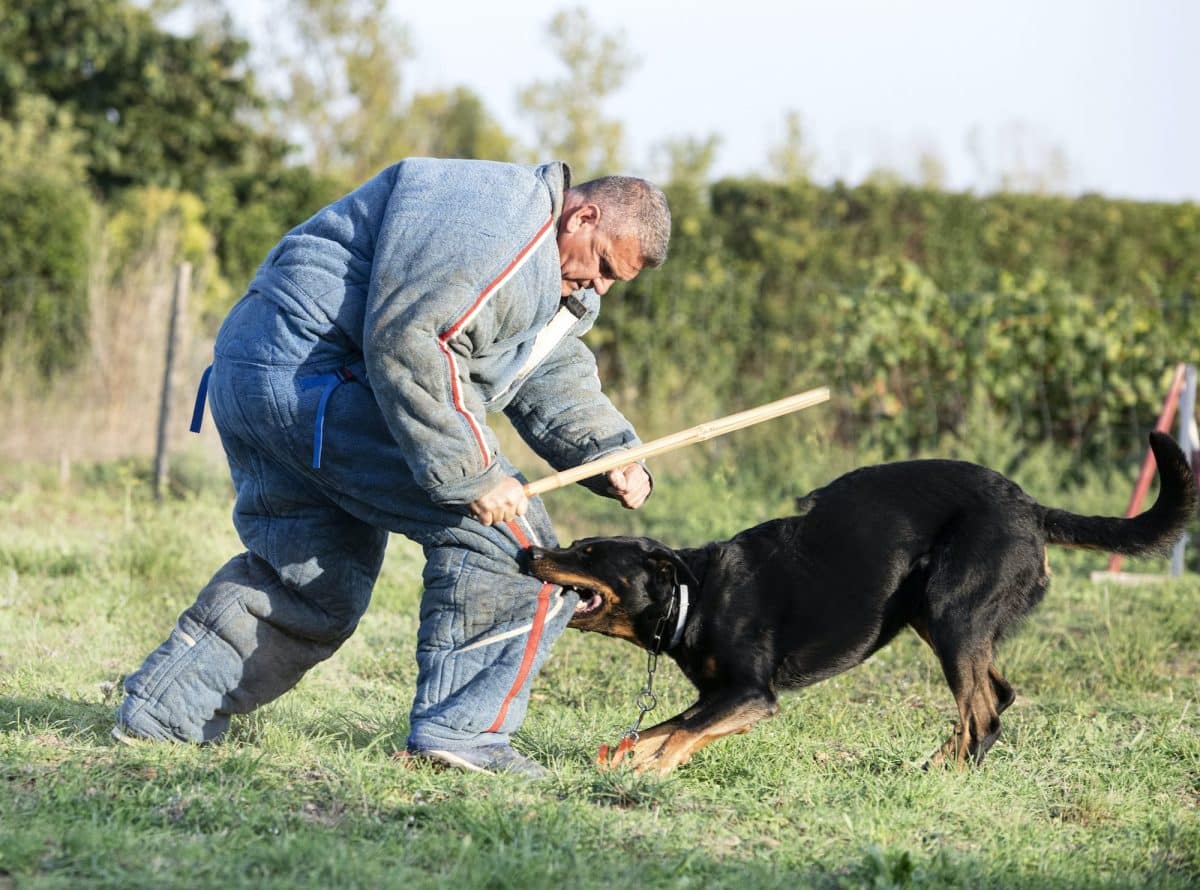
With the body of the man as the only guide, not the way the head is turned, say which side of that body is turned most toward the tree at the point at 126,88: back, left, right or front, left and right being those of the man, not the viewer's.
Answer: left

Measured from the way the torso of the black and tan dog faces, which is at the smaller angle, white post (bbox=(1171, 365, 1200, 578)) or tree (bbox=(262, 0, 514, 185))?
the tree

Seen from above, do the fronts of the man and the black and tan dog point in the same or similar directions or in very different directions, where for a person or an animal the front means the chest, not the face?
very different directions

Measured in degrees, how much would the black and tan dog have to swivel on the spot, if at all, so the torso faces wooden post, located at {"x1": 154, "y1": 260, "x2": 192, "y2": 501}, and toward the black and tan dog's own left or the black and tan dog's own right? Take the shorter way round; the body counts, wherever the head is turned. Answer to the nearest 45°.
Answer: approximately 45° to the black and tan dog's own right

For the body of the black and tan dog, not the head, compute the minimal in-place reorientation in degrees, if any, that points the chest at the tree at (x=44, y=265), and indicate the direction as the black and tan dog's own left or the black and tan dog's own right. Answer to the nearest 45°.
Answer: approximately 45° to the black and tan dog's own right

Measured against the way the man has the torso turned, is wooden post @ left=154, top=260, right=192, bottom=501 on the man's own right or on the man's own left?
on the man's own left

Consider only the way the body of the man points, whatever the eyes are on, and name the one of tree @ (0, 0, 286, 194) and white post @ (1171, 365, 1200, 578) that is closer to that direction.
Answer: the white post

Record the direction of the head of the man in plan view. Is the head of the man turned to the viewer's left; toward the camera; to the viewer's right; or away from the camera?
to the viewer's right

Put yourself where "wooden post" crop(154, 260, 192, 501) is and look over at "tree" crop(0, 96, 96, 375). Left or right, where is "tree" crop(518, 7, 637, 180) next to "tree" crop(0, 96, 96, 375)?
right

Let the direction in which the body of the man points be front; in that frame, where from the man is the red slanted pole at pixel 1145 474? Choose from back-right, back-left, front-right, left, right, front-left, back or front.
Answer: front-left

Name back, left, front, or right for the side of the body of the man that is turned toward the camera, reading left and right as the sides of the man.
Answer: right

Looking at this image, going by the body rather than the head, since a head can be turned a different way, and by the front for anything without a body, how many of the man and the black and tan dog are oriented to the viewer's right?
1

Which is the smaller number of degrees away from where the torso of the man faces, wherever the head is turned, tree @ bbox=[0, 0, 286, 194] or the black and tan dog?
the black and tan dog

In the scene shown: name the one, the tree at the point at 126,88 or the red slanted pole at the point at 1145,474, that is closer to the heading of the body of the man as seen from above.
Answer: the red slanted pole

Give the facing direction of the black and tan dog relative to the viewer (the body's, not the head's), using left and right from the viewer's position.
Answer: facing to the left of the viewer
